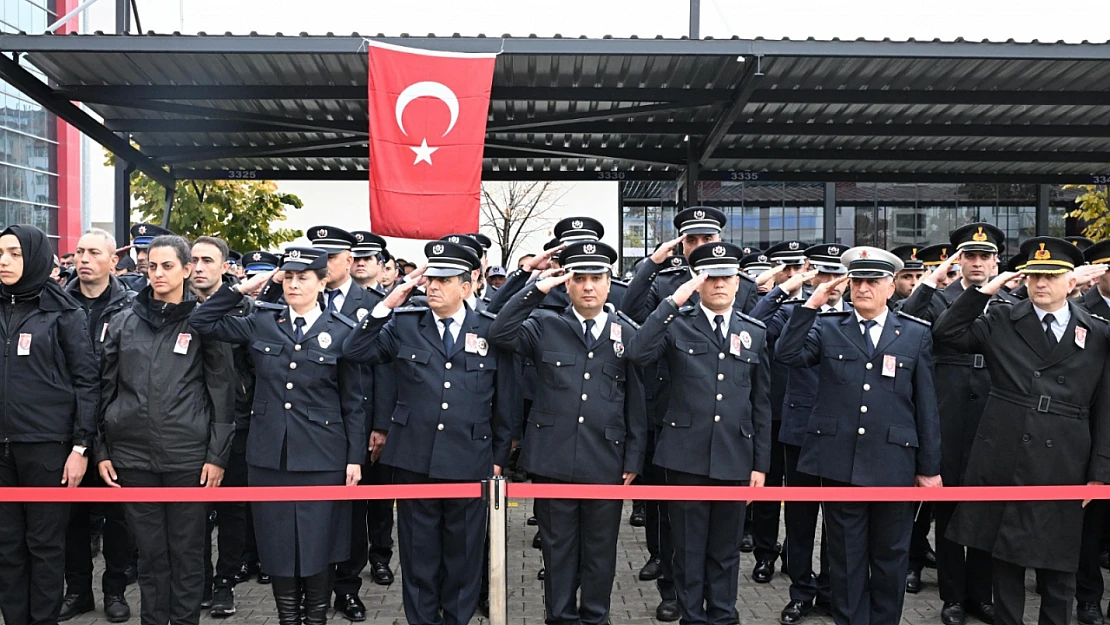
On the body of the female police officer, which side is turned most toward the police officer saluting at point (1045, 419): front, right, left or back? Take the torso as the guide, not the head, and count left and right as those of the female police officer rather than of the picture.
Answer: left

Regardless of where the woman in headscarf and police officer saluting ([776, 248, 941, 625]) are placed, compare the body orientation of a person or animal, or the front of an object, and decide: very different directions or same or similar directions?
same or similar directions

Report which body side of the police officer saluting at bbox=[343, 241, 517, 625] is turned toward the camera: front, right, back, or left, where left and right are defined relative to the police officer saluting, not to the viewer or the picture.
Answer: front

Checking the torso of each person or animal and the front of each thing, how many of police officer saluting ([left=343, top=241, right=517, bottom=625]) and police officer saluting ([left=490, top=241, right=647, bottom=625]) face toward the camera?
2

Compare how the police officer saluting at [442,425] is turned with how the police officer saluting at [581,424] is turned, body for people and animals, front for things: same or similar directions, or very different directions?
same or similar directions

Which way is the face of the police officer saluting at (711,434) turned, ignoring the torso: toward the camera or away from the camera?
toward the camera

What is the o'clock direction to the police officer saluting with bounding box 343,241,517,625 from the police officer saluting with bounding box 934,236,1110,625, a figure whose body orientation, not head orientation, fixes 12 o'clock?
the police officer saluting with bounding box 343,241,517,625 is roughly at 2 o'clock from the police officer saluting with bounding box 934,236,1110,625.

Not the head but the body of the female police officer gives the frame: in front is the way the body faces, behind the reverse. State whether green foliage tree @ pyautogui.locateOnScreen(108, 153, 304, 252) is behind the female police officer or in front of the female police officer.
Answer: behind

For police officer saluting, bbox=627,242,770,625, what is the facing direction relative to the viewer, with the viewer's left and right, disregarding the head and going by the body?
facing the viewer

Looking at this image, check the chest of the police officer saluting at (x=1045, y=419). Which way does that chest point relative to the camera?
toward the camera

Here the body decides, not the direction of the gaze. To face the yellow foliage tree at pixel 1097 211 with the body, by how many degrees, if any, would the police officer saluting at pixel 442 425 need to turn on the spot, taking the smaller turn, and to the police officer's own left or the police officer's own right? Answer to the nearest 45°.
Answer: approximately 135° to the police officer's own left

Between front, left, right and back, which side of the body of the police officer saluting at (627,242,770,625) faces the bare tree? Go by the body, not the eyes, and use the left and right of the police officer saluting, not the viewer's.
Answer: back
